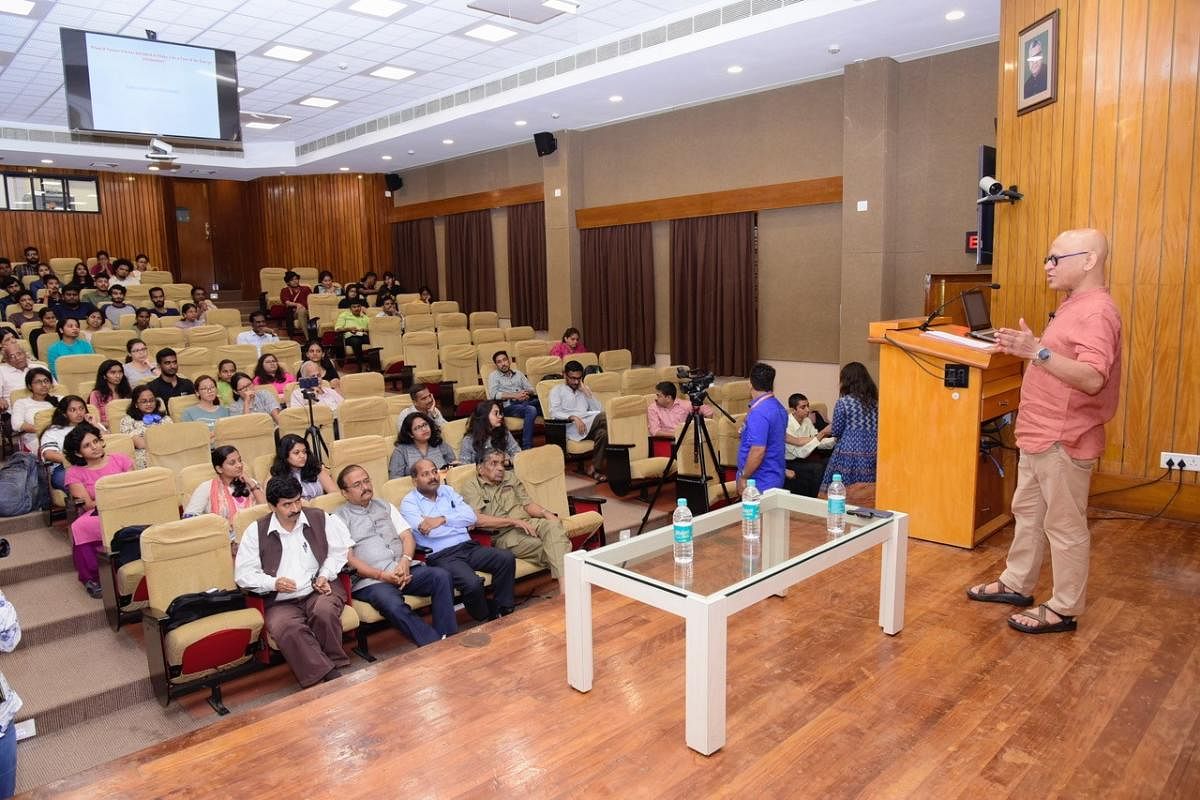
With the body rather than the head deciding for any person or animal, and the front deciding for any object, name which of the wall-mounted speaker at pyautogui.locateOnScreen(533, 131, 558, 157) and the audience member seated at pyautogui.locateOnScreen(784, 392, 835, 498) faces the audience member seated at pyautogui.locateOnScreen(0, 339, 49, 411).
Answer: the wall-mounted speaker

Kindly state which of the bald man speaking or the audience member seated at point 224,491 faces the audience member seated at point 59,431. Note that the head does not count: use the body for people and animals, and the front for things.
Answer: the bald man speaking

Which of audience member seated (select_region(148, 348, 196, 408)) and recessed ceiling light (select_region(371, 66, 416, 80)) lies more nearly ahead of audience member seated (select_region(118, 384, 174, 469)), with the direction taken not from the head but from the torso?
the recessed ceiling light

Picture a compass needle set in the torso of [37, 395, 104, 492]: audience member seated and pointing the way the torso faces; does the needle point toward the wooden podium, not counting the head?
yes

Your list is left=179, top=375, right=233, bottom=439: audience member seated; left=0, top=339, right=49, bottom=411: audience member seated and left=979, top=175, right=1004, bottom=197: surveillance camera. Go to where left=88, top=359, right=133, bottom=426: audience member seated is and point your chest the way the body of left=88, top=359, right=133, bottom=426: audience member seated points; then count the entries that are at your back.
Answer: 1

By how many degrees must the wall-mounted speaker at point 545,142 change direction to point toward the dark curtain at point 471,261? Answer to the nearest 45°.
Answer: approximately 90° to its right

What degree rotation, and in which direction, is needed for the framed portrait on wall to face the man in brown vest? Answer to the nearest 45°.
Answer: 0° — it already faces them

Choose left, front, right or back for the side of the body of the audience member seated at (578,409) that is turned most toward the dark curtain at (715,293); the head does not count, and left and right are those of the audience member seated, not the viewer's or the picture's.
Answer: left

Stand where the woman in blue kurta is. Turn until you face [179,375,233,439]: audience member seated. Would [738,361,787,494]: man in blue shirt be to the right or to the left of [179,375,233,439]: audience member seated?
left

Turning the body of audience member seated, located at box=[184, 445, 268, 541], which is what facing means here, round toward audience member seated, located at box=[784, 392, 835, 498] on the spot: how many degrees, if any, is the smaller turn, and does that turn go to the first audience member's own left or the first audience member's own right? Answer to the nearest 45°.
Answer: approximately 45° to the first audience member's own left

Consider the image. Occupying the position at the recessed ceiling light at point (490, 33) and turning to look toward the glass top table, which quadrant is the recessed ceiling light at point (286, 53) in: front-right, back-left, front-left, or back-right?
back-right
